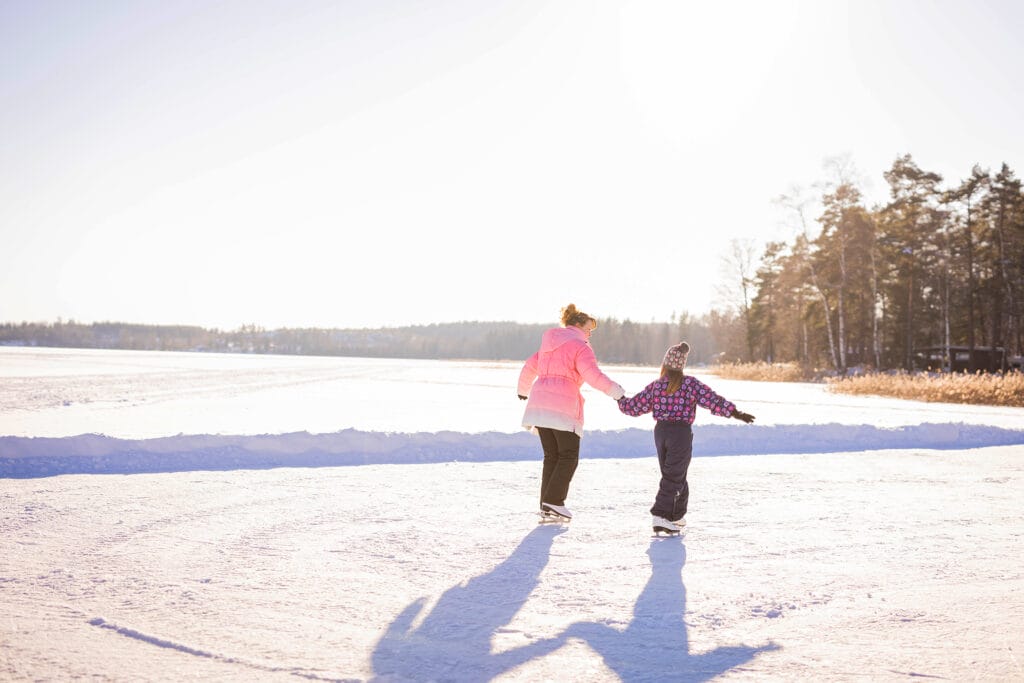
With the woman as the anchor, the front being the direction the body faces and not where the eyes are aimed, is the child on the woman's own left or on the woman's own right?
on the woman's own right

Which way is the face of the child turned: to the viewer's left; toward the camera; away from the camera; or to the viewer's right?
away from the camera

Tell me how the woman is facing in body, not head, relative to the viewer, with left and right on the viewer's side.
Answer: facing away from the viewer and to the right of the viewer
